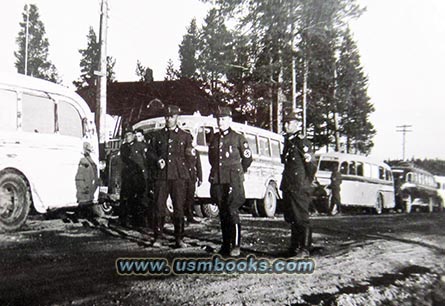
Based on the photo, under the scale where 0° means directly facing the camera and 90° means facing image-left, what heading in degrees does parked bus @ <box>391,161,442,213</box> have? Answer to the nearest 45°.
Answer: approximately 45°

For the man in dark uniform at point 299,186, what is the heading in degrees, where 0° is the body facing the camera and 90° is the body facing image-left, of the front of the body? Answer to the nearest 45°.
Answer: approximately 45°

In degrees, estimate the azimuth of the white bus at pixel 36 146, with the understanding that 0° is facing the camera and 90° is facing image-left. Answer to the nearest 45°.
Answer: approximately 45°

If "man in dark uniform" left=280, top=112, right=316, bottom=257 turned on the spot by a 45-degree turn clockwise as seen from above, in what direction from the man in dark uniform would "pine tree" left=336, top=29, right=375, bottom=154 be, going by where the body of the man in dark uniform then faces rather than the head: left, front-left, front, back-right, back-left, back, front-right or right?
right

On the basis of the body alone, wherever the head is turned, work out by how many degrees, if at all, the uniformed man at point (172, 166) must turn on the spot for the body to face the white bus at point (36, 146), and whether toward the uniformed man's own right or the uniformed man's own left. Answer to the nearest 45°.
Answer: approximately 135° to the uniformed man's own right

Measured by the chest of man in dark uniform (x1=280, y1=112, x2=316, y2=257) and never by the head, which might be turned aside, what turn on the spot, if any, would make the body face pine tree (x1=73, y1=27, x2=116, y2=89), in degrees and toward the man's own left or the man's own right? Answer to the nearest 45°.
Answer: approximately 90° to the man's own right

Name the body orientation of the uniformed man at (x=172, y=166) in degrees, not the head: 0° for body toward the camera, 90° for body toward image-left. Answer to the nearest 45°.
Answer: approximately 0°

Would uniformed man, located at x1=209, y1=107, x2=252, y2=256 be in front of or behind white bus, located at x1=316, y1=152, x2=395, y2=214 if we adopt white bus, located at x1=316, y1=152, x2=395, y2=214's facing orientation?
in front

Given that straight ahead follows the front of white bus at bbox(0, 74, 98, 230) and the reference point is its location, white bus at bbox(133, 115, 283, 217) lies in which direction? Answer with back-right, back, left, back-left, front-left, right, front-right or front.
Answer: back
